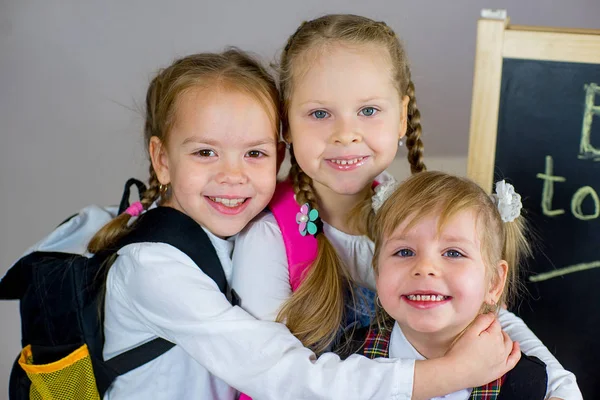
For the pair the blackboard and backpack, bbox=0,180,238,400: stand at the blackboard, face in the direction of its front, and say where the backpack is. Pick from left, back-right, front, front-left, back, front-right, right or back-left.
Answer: front-right

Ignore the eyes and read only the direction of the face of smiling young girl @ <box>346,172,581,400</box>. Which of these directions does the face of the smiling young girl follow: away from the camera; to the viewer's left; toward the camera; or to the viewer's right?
toward the camera

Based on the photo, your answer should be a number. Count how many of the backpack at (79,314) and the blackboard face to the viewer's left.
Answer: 1

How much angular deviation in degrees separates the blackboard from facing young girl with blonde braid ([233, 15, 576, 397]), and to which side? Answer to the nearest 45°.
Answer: approximately 45° to its right

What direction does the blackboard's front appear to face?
toward the camera

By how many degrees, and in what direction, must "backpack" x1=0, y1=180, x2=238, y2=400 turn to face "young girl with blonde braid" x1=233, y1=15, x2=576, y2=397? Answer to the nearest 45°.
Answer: approximately 180°

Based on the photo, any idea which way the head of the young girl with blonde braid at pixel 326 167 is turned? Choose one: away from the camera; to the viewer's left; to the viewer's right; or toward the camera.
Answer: toward the camera

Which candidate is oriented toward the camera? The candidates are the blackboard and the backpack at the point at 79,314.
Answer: the blackboard

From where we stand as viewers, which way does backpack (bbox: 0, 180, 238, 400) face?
facing to the left of the viewer

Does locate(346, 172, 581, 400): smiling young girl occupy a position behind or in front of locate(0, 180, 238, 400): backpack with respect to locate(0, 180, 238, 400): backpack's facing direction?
behind
